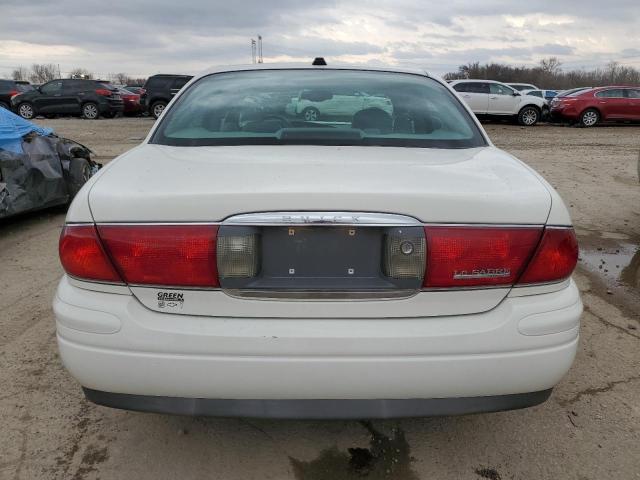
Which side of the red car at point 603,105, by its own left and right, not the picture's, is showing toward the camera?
right

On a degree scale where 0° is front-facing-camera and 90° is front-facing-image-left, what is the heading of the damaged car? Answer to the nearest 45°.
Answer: approximately 270°

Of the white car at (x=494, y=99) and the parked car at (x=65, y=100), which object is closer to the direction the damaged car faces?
the white car

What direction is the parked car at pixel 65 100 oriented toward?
to the viewer's left

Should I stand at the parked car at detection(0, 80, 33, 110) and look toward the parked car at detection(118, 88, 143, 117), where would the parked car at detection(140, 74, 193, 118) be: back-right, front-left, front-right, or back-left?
front-right

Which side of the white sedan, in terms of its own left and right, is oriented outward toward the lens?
back

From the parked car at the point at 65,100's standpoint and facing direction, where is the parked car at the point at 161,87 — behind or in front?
behind
